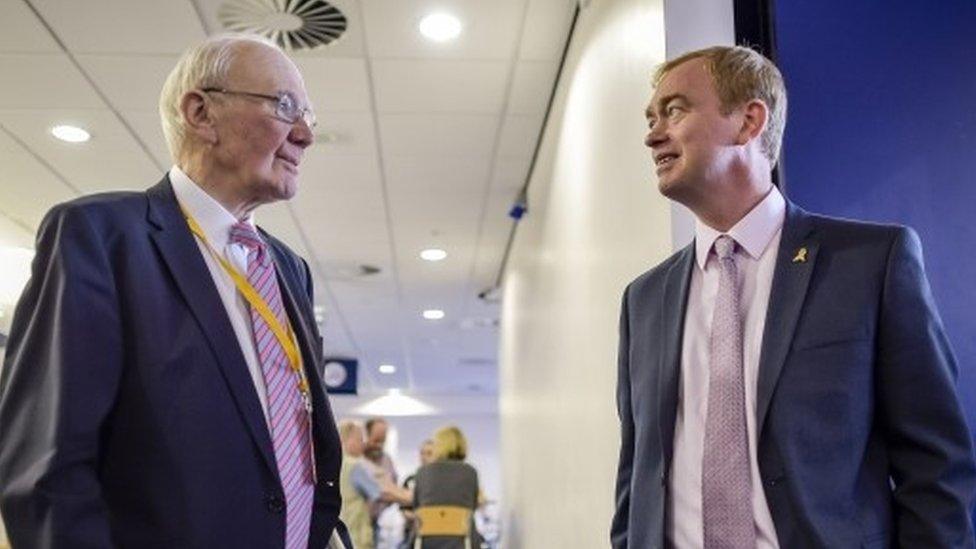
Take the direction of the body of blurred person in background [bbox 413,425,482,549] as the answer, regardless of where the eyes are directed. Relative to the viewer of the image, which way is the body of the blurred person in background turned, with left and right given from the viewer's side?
facing away from the viewer

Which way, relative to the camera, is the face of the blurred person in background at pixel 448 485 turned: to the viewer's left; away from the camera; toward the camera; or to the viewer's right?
away from the camera

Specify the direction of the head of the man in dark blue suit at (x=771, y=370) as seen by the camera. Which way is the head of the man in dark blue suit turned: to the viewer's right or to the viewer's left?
to the viewer's left

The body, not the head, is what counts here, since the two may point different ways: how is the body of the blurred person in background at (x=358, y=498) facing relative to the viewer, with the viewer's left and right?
facing to the right of the viewer

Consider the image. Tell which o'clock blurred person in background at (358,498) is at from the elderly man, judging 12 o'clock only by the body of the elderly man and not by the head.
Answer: The blurred person in background is roughly at 8 o'clock from the elderly man.

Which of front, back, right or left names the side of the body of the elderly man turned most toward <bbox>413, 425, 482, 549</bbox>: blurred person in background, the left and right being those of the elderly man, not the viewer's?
left

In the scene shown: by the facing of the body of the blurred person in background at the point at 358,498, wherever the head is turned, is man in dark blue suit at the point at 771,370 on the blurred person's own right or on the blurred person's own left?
on the blurred person's own right

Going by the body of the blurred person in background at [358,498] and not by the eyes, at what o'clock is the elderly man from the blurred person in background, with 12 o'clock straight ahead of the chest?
The elderly man is roughly at 3 o'clock from the blurred person in background.
